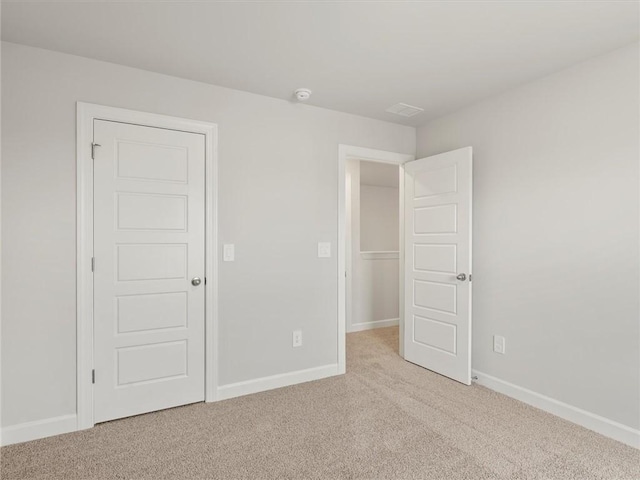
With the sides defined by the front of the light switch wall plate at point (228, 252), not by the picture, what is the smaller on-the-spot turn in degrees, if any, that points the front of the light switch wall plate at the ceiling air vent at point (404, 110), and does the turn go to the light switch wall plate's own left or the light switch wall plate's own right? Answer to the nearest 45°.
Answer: approximately 90° to the light switch wall plate's own left

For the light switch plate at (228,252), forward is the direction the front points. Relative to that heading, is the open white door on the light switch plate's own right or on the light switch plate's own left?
on the light switch plate's own left

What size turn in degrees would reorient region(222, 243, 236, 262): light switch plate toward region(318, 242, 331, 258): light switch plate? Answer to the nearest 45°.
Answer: approximately 90° to its left

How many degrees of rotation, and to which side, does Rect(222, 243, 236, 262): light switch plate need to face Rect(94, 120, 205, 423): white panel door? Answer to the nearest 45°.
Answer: approximately 90° to its right

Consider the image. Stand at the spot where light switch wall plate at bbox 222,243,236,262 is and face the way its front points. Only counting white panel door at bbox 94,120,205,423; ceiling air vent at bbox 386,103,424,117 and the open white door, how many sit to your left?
2

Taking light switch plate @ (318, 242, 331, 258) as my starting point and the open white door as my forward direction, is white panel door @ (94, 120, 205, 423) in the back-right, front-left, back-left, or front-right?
back-right

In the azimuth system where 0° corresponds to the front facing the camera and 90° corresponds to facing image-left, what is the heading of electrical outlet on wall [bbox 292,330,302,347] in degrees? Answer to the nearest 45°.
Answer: approximately 315°
